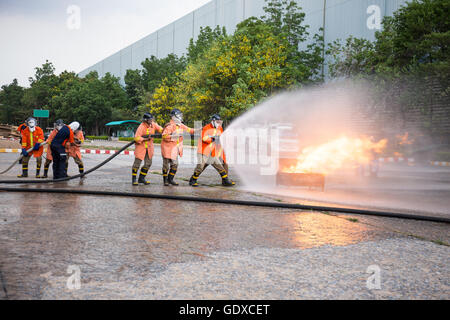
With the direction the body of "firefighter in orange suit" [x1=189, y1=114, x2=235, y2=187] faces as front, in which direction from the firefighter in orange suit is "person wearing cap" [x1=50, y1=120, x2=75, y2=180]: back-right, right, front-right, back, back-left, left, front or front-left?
back-right

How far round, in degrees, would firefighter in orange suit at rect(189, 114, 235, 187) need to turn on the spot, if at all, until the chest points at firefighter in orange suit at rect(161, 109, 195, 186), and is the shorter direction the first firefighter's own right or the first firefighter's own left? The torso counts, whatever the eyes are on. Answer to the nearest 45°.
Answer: approximately 135° to the first firefighter's own right

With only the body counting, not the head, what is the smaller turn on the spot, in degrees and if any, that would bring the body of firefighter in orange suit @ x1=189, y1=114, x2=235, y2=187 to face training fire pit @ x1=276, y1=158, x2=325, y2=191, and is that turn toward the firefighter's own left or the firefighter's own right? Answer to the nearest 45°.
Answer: approximately 45° to the firefighter's own left

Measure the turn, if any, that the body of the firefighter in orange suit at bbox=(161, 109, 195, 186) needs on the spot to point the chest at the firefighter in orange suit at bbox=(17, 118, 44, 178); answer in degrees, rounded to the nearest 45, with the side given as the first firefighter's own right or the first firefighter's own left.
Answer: approximately 180°

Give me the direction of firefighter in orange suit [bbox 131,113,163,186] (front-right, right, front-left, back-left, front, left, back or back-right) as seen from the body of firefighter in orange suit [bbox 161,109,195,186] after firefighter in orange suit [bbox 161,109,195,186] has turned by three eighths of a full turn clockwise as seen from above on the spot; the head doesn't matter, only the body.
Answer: front

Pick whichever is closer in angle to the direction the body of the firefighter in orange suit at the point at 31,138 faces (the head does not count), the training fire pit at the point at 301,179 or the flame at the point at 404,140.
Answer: the training fire pit

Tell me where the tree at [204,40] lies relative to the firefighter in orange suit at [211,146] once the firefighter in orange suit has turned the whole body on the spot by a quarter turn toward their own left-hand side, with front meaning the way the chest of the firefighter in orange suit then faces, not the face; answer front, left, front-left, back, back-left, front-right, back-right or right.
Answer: front-left

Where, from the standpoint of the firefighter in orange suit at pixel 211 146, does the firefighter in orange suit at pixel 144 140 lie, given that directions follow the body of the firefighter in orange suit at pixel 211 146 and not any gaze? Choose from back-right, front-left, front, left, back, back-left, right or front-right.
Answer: back-right
